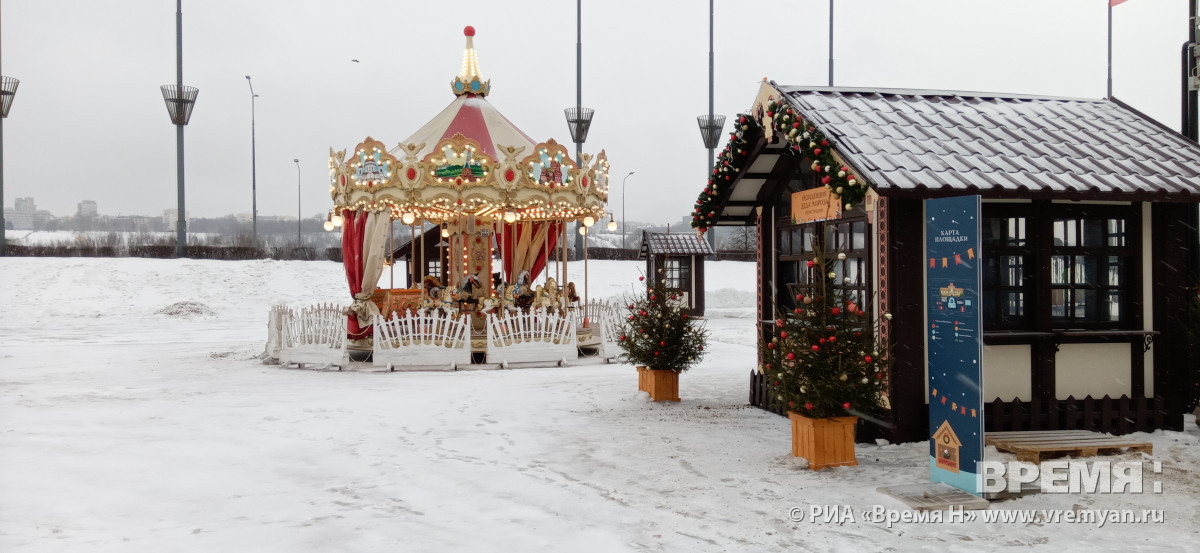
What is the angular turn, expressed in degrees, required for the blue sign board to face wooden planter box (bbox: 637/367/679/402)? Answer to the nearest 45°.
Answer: approximately 90° to its right

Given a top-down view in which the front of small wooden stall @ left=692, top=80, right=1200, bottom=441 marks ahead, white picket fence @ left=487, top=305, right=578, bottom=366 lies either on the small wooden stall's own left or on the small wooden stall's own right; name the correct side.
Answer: on the small wooden stall's own right

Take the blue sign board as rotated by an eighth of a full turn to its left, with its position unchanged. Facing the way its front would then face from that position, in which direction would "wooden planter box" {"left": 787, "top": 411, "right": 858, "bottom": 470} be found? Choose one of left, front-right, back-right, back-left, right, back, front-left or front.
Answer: back-right

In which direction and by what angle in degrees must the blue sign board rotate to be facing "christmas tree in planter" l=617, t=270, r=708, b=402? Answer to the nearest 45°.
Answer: approximately 90° to its right

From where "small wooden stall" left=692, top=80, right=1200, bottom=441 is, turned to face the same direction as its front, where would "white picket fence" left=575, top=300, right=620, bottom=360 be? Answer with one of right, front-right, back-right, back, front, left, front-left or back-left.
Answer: right

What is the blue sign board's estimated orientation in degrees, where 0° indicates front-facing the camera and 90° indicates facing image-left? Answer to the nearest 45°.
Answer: approximately 45°

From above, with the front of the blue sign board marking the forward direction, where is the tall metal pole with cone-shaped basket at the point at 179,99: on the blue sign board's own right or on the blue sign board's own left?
on the blue sign board's own right

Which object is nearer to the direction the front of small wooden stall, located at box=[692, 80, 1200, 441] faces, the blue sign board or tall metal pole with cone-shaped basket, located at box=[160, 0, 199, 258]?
the blue sign board

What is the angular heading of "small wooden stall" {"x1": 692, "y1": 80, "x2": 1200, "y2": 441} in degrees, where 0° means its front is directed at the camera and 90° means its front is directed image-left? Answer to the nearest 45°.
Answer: approximately 45°
